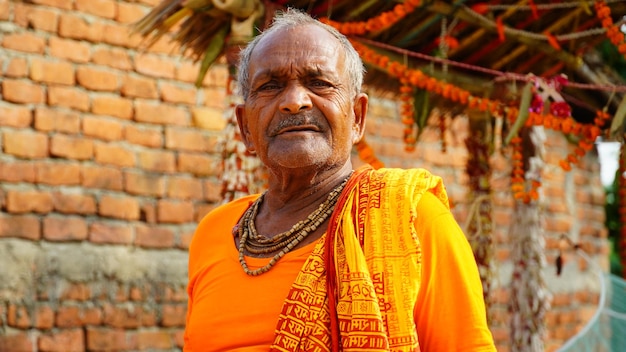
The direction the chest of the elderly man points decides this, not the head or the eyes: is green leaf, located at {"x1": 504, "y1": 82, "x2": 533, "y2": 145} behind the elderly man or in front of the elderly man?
behind

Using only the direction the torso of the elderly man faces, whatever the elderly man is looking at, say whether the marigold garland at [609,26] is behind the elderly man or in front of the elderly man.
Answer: behind

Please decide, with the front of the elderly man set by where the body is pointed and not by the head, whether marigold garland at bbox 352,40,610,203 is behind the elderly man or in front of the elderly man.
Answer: behind

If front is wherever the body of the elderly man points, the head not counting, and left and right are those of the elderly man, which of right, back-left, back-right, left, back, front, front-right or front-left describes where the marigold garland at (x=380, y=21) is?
back-right

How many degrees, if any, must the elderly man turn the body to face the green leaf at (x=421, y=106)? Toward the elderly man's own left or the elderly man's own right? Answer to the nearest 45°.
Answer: approximately 135° to the elderly man's own right

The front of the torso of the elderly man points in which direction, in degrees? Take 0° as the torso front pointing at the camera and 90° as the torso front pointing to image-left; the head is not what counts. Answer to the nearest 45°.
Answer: approximately 45°

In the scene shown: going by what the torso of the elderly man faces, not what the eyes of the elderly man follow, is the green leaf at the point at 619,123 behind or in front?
behind

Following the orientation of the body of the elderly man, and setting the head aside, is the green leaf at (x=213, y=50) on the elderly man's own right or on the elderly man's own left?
on the elderly man's own right

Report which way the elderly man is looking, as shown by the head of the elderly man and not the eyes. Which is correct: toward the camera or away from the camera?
toward the camera
